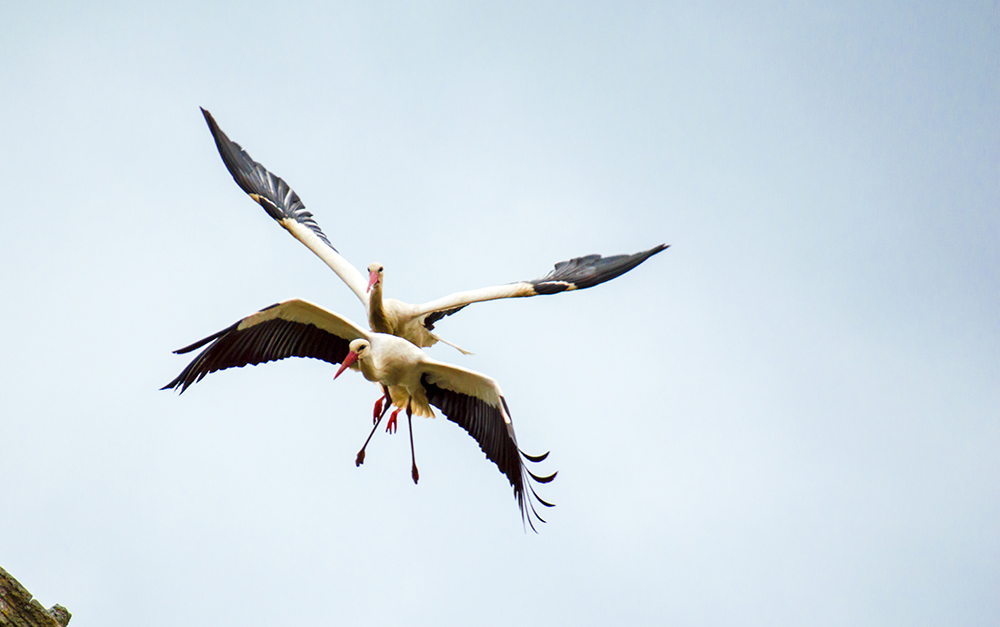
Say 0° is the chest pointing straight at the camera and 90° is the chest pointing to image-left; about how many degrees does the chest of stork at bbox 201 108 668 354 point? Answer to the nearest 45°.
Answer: approximately 45°

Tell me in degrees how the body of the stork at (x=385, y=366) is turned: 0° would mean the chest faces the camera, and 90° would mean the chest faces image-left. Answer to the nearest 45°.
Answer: approximately 45°
